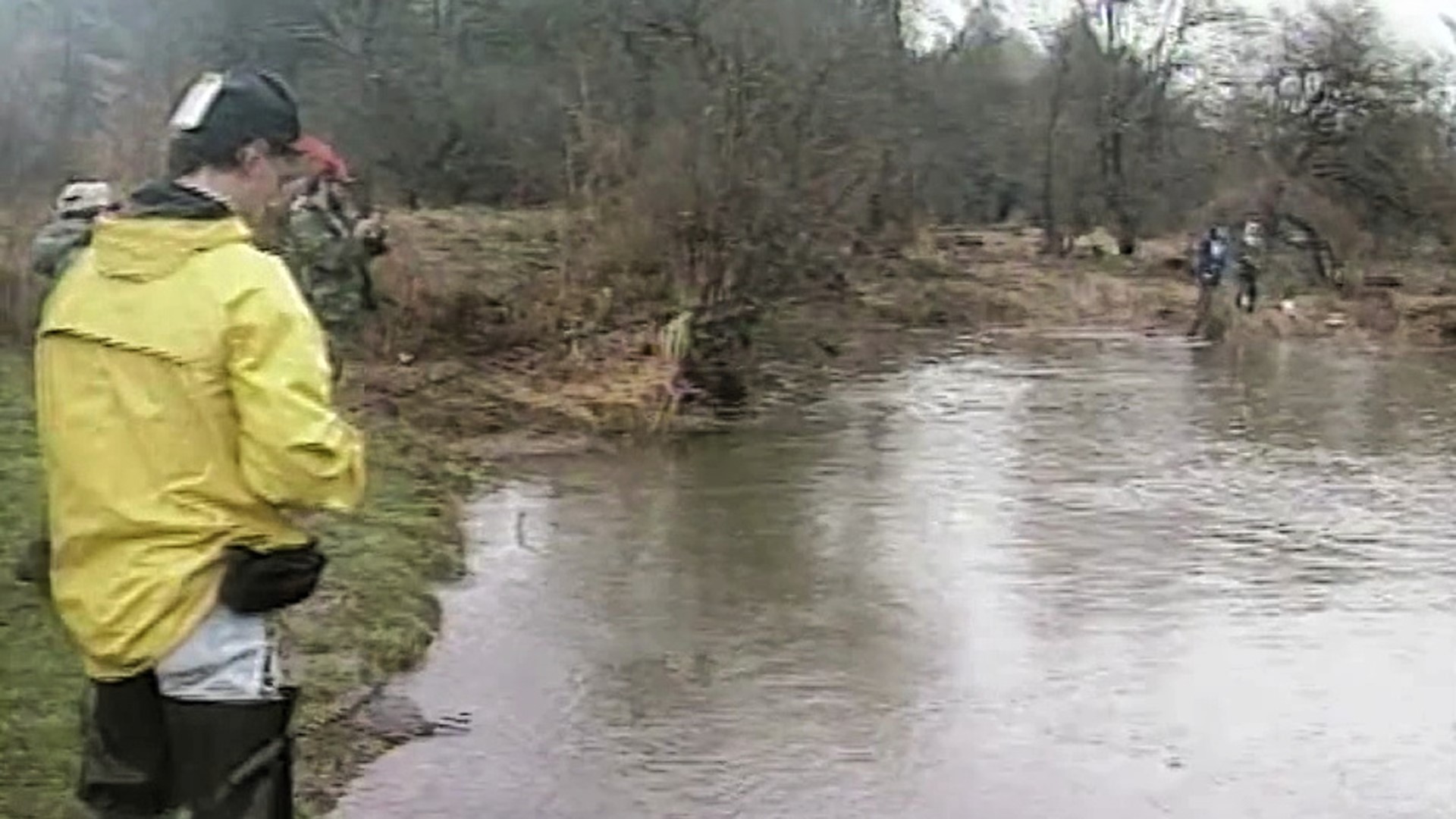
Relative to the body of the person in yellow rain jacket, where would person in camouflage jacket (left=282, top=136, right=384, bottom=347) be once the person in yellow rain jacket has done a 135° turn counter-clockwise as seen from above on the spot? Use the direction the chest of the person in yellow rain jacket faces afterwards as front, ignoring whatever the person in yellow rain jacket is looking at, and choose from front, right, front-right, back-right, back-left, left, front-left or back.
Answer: right

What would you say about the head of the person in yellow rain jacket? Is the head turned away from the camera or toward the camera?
away from the camera

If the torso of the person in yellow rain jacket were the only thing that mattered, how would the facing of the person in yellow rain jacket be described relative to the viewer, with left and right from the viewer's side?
facing away from the viewer and to the right of the viewer
